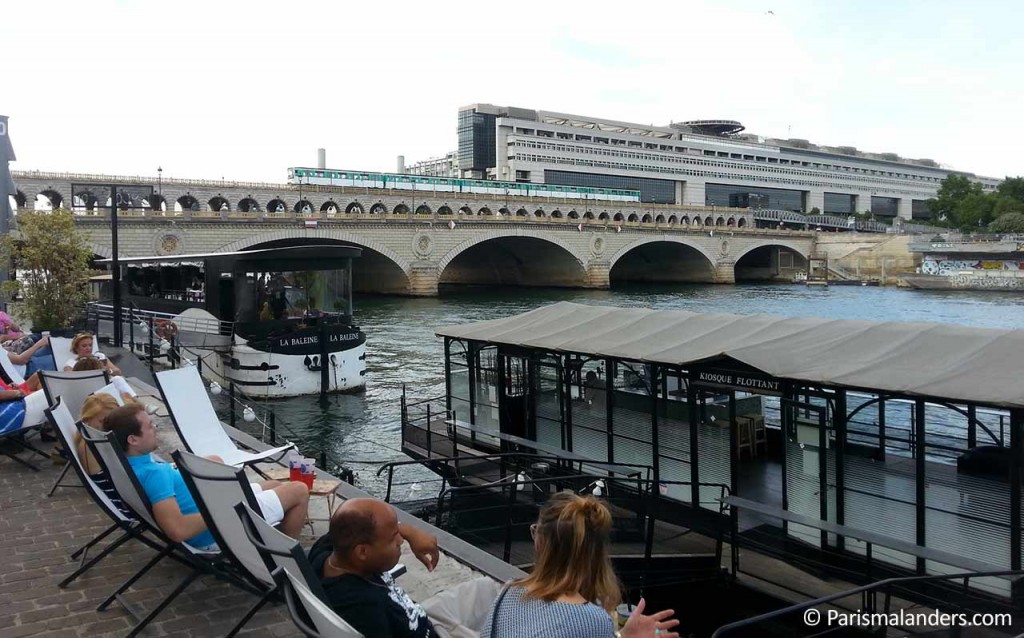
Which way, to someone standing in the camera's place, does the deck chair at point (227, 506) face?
facing away from the viewer and to the right of the viewer

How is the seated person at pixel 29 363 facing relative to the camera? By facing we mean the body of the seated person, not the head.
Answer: to the viewer's right

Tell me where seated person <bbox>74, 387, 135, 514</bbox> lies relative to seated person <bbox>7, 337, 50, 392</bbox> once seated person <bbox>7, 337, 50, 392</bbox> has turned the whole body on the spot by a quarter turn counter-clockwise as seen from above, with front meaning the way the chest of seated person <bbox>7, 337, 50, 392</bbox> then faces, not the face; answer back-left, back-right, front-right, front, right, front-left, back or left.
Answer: back

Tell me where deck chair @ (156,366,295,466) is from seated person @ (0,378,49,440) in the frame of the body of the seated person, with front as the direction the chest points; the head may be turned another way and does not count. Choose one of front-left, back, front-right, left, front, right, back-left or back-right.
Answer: front-right

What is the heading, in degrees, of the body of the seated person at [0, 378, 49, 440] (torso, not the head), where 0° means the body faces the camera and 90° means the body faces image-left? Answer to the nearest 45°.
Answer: approximately 270°

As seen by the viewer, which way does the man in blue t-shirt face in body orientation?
to the viewer's right

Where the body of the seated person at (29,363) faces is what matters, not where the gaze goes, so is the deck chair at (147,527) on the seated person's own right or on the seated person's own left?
on the seated person's own right

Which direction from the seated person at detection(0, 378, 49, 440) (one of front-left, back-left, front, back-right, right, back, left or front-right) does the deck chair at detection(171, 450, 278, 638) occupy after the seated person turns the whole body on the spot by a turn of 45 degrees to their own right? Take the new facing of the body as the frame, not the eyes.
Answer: front-right

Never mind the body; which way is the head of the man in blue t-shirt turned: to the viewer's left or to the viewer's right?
to the viewer's right

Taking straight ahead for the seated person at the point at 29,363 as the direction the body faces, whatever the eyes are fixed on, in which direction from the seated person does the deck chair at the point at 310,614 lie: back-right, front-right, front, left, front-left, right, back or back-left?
right

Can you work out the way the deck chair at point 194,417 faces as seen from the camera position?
facing the viewer and to the right of the viewer

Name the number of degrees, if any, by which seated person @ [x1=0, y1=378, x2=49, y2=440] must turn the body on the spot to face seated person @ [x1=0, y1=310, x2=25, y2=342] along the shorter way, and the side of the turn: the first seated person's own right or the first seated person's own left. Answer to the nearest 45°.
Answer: approximately 90° to the first seated person's own left

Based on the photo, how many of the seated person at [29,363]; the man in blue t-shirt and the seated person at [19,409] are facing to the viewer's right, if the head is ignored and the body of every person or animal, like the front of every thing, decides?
3
